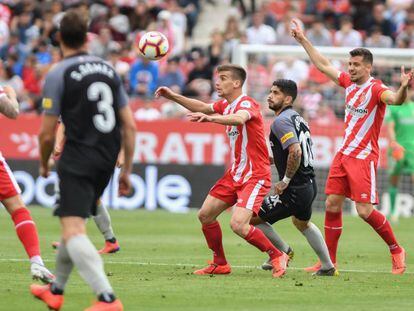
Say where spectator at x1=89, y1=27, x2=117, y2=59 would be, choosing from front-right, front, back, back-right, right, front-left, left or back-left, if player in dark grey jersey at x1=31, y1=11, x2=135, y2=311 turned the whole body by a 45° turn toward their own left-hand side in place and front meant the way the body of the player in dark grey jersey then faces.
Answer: right

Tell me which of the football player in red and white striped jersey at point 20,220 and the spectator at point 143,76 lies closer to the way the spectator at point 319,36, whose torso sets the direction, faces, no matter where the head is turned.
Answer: the football player in red and white striped jersey

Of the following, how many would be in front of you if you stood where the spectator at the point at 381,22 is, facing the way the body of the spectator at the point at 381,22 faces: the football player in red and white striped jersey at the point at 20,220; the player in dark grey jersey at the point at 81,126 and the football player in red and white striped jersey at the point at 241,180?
3

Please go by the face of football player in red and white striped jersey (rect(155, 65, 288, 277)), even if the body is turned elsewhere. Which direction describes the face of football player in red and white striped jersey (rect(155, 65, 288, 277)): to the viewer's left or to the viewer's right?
to the viewer's left

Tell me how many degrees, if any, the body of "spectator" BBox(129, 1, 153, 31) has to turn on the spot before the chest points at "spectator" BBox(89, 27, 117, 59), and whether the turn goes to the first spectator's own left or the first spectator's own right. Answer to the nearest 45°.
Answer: approximately 45° to the first spectator's own right

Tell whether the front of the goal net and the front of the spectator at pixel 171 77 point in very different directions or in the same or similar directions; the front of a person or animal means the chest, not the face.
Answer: same or similar directions

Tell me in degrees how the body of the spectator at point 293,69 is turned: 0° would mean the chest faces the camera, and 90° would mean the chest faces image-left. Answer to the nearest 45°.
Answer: approximately 0°

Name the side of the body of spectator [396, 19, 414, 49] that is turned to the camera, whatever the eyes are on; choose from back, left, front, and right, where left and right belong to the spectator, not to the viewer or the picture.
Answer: front

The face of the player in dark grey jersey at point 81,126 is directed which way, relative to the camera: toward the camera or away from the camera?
away from the camera

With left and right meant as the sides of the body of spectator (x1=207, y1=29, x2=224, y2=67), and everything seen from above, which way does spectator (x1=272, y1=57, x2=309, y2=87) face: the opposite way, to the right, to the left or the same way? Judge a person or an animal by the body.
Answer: the same way

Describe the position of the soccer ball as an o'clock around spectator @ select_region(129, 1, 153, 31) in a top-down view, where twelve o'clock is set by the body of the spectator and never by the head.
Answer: The soccer ball is roughly at 12 o'clock from the spectator.

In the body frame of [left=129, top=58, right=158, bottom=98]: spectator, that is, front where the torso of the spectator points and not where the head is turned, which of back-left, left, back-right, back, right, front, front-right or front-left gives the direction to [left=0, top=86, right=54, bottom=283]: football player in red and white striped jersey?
front

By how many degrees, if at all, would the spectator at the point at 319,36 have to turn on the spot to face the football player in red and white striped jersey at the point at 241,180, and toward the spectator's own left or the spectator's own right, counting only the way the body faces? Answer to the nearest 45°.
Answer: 0° — they already face them

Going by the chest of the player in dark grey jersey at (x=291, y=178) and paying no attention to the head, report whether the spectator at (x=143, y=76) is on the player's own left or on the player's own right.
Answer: on the player's own right

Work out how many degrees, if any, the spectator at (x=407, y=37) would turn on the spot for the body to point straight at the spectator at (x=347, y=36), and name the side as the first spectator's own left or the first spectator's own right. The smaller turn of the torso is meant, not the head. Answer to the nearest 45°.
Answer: approximately 90° to the first spectator's own right

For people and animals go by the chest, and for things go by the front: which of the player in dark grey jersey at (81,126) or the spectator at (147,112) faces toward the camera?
the spectator

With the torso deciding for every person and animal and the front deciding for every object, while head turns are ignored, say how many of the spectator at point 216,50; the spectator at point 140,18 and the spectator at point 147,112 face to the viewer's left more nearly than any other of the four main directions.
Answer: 0

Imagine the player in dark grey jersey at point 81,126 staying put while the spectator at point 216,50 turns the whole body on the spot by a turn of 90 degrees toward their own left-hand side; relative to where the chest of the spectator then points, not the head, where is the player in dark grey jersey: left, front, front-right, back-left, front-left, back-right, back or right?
right

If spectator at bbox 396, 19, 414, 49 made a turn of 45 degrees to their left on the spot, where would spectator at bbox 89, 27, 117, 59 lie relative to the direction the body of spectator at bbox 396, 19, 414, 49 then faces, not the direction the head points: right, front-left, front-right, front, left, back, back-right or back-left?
back-right

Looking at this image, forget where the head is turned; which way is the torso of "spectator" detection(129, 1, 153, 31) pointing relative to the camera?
toward the camera

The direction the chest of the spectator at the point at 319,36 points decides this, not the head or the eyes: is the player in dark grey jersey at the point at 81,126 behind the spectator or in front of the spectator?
in front

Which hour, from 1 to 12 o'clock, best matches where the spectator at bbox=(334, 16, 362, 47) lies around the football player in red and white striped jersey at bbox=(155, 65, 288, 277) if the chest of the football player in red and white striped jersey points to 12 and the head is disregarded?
The spectator is roughly at 5 o'clock from the football player in red and white striped jersey.

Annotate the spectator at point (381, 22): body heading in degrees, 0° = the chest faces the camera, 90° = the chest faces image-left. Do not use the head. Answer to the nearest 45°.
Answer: approximately 0°
